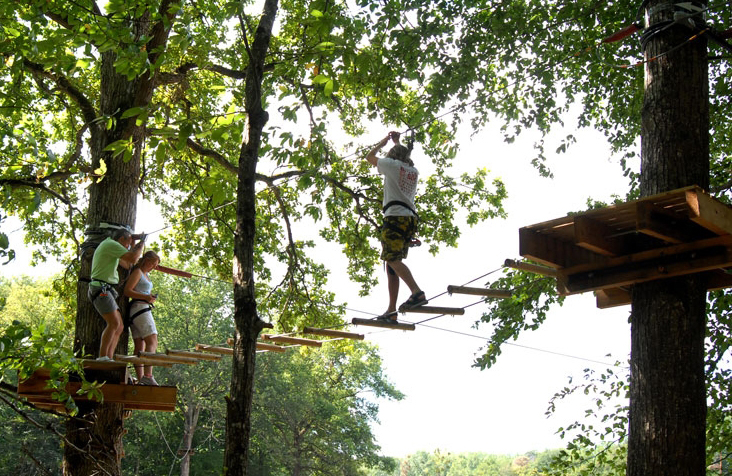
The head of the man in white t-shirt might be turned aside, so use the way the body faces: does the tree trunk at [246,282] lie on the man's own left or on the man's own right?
on the man's own left

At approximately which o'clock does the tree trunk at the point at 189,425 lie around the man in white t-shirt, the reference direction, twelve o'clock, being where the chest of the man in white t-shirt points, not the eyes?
The tree trunk is roughly at 1 o'clock from the man in white t-shirt.

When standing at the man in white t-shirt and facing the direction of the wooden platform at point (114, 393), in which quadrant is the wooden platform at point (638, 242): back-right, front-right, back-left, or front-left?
back-left

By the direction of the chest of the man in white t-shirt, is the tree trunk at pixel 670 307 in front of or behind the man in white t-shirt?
behind

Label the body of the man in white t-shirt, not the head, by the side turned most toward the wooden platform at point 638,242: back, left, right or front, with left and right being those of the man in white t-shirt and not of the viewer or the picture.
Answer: back
